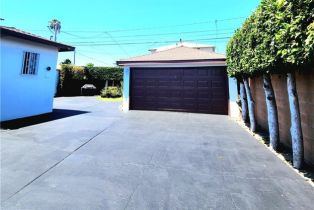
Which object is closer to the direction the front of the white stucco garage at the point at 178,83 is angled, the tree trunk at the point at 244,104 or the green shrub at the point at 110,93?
the tree trunk

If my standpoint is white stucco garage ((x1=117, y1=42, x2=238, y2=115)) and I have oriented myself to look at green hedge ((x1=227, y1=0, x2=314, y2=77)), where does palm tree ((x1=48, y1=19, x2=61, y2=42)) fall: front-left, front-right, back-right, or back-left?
back-right

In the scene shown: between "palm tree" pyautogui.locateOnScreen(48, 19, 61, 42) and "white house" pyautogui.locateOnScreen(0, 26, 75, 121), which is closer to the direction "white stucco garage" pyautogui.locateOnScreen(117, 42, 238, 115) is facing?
the white house

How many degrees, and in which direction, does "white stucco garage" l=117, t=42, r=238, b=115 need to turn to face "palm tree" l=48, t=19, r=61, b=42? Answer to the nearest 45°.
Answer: approximately 135° to its right

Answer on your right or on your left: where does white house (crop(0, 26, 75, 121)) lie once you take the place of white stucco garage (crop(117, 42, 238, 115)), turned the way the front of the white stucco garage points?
on your right

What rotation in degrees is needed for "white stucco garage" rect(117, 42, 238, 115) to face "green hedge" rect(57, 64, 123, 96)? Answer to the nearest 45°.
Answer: approximately 135° to its right

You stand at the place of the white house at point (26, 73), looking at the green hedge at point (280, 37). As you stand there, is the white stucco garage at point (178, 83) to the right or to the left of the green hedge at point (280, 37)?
left

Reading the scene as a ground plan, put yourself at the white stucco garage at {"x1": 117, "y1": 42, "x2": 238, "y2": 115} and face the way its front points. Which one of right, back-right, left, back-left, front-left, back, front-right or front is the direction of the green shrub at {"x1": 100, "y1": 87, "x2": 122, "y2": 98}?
back-right

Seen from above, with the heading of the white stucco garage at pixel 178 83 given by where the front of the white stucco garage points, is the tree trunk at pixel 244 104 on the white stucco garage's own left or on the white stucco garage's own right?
on the white stucco garage's own left

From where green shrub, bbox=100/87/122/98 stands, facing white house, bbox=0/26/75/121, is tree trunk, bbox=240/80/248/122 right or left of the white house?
left

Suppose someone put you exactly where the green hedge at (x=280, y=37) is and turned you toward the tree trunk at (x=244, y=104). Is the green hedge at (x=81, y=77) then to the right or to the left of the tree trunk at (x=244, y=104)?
left

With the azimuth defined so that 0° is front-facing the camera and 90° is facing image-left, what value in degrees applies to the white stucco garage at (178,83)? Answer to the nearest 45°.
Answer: approximately 0°

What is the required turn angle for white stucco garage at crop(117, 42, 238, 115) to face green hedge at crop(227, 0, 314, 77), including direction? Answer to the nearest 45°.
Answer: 0° — it already faces it
